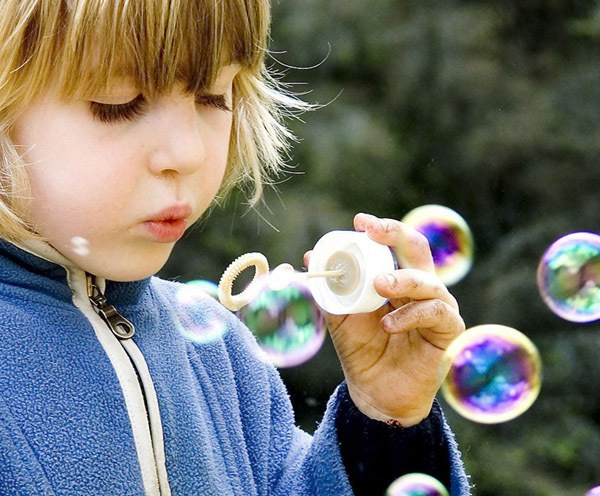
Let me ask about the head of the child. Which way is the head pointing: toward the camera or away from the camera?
toward the camera

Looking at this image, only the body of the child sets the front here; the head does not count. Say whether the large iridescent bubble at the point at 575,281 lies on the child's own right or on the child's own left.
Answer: on the child's own left

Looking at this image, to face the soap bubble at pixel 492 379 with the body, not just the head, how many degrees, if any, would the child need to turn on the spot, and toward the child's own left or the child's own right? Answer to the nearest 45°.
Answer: approximately 90° to the child's own left

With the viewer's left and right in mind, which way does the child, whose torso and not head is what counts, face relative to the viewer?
facing the viewer and to the right of the viewer

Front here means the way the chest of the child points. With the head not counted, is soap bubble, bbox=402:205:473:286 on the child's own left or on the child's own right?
on the child's own left
